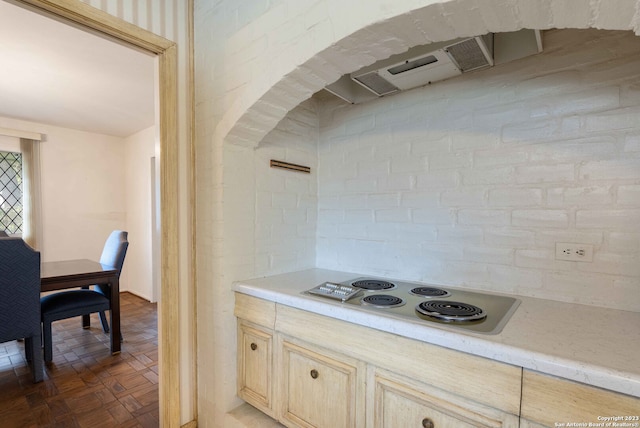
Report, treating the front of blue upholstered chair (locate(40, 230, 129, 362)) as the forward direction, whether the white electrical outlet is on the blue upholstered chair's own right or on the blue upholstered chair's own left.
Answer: on the blue upholstered chair's own left

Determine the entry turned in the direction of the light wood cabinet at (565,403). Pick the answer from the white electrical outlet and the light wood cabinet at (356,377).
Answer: the white electrical outlet

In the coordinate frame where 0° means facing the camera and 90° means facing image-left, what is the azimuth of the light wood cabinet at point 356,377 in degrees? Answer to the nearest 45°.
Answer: approximately 45°

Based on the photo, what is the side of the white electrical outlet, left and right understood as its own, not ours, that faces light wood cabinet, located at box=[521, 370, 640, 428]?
front

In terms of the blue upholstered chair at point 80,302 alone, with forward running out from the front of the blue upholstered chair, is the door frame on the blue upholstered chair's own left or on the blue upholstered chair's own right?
on the blue upholstered chair's own left

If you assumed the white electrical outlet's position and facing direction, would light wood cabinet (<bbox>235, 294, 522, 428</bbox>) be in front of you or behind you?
in front

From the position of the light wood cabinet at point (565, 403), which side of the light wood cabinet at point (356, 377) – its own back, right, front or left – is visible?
left

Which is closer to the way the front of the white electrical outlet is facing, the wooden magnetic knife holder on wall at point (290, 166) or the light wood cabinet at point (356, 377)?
the light wood cabinet

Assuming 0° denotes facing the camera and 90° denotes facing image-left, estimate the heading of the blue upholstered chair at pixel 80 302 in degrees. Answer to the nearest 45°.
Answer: approximately 45°

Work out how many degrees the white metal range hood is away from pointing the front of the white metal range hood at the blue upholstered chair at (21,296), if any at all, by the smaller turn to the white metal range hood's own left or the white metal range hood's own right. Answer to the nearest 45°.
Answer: approximately 45° to the white metal range hood's own right

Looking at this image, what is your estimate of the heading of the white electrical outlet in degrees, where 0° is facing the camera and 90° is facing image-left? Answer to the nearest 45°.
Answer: approximately 0°
